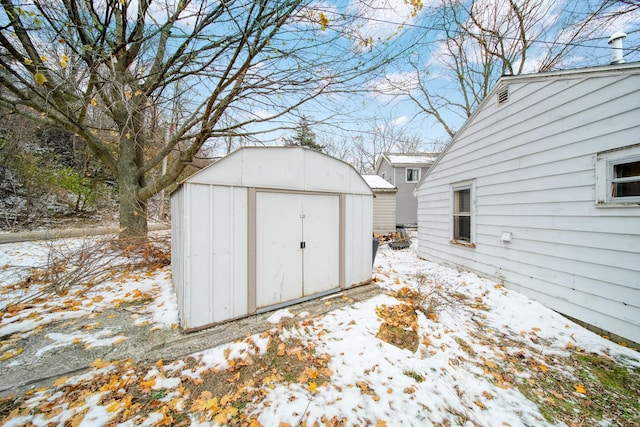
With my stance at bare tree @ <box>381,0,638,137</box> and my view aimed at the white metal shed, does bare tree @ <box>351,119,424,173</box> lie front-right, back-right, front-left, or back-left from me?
back-right

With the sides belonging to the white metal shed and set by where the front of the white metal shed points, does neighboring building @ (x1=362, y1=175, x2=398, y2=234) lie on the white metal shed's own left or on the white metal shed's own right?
on the white metal shed's own left

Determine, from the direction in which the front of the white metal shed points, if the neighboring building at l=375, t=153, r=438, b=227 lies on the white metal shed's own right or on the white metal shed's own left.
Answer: on the white metal shed's own left

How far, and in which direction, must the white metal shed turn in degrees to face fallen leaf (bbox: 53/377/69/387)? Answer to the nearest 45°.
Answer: approximately 90° to its right

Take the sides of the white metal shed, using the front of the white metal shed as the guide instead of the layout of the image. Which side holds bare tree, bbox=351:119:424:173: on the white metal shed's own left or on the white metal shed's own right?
on the white metal shed's own left

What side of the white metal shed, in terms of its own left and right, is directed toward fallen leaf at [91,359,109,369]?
right

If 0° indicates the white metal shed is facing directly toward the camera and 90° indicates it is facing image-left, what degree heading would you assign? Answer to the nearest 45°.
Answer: approximately 315°

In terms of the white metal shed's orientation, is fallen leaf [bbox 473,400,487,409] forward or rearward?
forward
